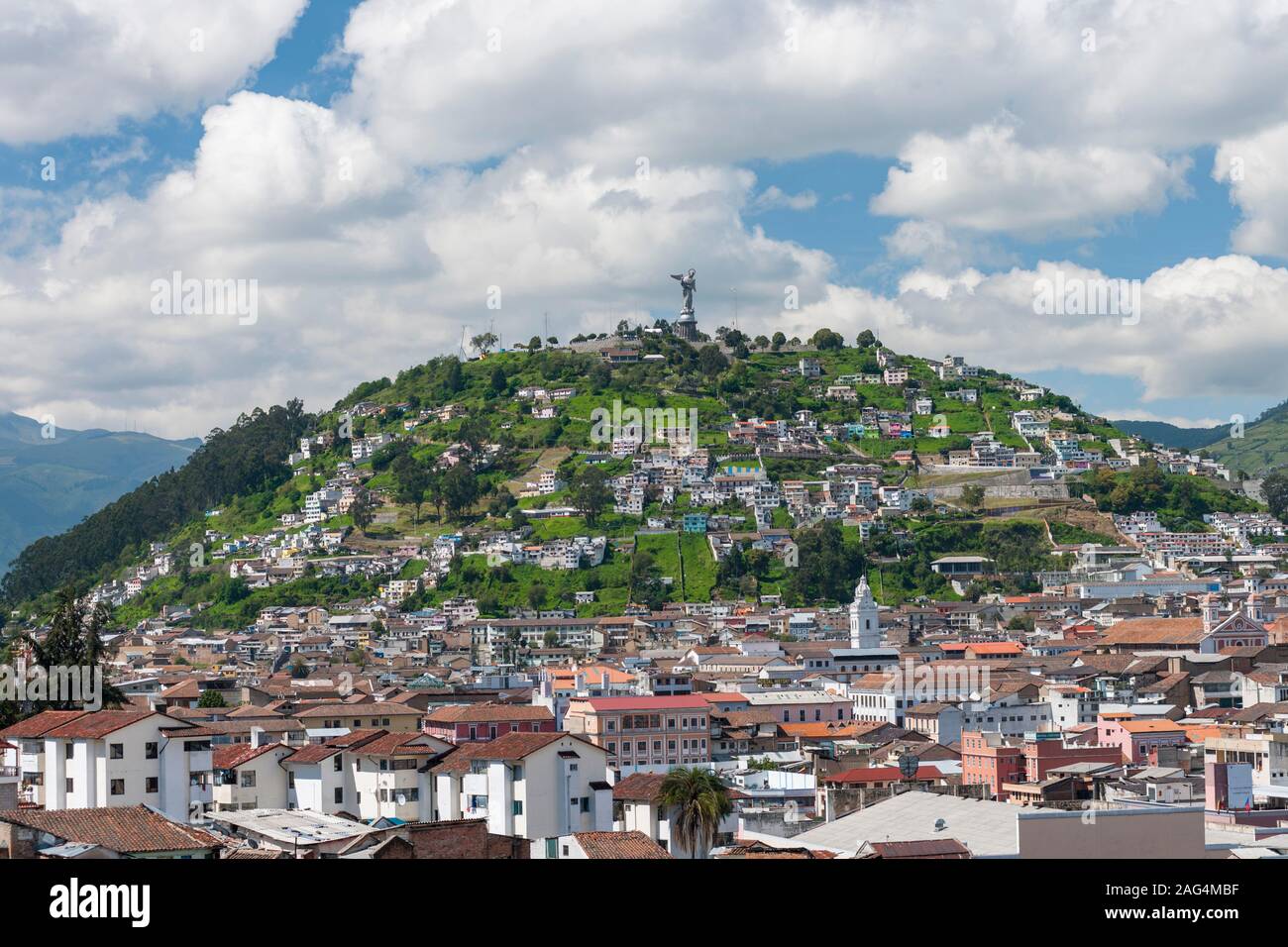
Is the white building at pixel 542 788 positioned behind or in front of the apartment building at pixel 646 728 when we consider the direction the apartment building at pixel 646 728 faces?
in front

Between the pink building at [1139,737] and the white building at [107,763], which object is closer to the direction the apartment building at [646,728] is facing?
the white building

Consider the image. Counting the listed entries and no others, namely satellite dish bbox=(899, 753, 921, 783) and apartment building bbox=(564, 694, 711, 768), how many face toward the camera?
2

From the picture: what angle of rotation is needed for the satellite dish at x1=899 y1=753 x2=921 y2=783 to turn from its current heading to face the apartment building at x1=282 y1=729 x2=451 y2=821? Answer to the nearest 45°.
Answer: approximately 45° to its right

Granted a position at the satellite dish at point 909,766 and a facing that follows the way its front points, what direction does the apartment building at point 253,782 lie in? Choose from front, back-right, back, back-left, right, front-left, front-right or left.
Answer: front-right

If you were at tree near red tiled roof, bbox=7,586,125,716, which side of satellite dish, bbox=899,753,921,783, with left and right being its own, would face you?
right

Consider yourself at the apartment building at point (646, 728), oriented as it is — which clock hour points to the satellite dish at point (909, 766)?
The satellite dish is roughly at 10 o'clock from the apartment building.

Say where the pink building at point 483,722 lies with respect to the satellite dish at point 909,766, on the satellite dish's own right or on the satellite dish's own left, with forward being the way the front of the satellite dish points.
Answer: on the satellite dish's own right
